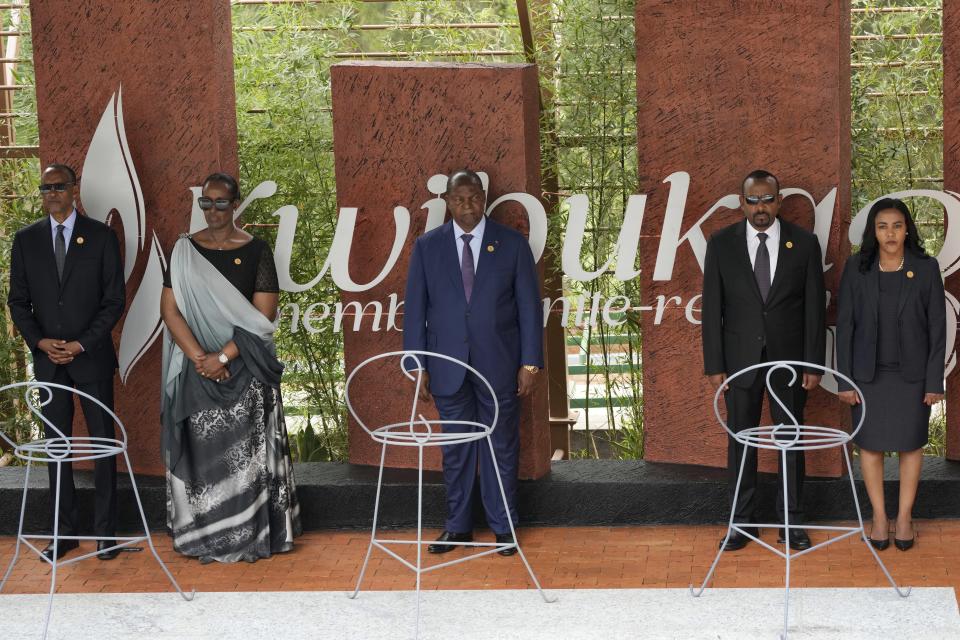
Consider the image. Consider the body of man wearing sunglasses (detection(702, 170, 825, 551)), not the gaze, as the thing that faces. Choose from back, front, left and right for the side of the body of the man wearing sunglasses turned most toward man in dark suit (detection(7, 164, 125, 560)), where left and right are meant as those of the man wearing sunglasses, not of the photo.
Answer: right

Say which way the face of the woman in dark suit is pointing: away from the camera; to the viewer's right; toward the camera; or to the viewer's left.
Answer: toward the camera

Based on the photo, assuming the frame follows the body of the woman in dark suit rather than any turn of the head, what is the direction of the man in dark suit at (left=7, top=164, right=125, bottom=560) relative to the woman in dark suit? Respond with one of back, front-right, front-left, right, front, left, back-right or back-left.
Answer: right

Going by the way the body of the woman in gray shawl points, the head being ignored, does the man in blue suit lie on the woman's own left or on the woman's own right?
on the woman's own left

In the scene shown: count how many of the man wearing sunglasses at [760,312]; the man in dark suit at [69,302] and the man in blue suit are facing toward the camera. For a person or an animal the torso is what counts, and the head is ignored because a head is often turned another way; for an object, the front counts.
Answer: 3

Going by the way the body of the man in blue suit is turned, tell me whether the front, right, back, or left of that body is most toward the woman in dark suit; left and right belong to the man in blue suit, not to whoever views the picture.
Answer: left

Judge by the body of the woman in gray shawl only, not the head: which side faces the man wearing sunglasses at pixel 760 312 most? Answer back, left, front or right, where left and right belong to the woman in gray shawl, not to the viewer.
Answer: left

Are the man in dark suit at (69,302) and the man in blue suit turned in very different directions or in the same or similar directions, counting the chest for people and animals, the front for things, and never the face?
same or similar directions

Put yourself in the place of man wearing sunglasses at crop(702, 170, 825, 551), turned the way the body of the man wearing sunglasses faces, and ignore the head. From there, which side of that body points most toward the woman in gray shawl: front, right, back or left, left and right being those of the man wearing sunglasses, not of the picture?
right

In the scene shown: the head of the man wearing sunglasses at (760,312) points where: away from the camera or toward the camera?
toward the camera

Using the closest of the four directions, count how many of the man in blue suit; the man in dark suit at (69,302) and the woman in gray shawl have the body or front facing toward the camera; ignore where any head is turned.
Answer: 3

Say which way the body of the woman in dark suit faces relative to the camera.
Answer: toward the camera

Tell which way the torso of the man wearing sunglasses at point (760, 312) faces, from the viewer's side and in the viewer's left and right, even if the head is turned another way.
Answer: facing the viewer

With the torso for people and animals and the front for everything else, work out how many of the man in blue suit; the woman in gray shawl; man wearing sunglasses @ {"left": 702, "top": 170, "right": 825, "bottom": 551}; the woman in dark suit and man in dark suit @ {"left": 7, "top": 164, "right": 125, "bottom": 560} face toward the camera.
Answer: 5

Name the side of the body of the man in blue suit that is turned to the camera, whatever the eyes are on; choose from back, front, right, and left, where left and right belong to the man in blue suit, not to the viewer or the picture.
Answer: front
